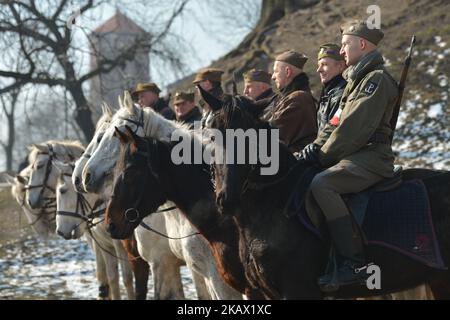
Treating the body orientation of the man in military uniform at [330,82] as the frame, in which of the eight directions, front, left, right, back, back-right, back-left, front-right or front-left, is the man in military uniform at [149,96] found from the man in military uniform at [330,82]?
front-right

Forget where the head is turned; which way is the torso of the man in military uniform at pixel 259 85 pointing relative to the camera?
to the viewer's left

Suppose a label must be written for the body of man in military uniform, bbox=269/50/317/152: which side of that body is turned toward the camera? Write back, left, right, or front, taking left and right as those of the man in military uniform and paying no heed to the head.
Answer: left

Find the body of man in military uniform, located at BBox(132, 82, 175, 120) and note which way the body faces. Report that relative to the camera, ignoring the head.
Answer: to the viewer's left

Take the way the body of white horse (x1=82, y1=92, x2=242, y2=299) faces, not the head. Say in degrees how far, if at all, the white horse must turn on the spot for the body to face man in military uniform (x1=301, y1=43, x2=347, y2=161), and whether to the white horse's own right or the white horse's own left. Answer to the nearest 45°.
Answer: approximately 135° to the white horse's own left

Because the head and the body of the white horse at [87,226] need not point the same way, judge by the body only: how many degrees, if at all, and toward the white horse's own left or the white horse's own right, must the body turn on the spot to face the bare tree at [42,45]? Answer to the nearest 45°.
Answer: approximately 135° to the white horse's own right

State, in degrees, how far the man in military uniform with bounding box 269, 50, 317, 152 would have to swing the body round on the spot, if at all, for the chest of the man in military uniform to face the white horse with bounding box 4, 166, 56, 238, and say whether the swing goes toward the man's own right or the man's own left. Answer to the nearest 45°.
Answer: approximately 45° to the man's own right

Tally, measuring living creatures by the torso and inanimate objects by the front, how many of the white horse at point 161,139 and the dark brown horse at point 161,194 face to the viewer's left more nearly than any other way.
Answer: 2

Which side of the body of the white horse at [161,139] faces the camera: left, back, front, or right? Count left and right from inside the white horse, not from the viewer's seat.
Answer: left

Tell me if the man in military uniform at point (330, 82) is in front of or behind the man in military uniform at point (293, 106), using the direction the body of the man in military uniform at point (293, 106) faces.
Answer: behind

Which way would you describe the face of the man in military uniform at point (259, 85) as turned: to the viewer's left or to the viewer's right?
to the viewer's left

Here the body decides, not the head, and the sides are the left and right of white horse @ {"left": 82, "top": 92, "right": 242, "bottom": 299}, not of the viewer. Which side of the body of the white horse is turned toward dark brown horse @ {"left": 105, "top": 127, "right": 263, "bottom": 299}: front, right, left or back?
left
